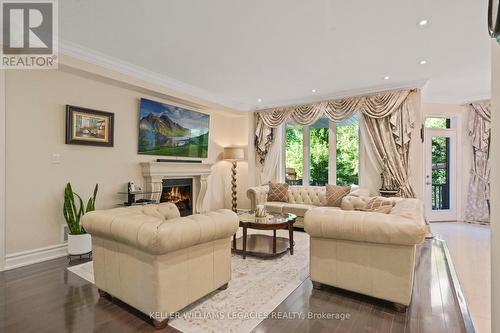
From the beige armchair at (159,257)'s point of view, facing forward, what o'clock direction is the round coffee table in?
The round coffee table is roughly at 12 o'clock from the beige armchair.

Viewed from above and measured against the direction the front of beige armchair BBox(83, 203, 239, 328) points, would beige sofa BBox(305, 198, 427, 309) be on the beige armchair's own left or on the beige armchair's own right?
on the beige armchair's own right

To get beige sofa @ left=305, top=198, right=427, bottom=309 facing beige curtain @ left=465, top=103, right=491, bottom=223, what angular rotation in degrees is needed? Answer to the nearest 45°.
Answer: approximately 135° to its right

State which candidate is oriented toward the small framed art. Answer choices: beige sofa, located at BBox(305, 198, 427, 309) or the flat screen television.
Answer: the beige sofa

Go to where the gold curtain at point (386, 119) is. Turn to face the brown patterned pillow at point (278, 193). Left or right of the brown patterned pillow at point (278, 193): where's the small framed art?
left

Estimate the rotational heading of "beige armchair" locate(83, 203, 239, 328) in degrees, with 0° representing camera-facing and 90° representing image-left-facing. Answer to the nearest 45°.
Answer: approximately 225°

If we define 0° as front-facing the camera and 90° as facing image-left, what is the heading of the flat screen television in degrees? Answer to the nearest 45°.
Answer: approximately 315°

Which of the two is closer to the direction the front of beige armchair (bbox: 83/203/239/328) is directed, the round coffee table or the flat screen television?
the round coffee table

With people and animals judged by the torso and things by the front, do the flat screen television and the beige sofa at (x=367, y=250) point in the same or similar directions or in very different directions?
very different directions

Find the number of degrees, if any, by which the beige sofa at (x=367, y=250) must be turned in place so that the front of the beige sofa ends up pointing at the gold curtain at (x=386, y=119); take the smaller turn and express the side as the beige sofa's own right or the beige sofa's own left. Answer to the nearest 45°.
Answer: approximately 90° to the beige sofa's own right
